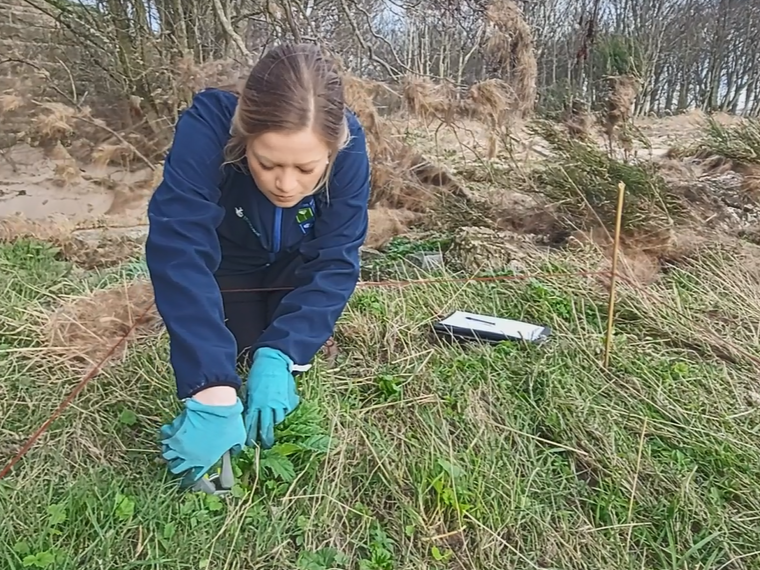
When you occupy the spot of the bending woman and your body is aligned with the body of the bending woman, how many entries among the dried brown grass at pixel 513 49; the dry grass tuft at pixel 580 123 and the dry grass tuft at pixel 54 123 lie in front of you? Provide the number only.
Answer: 0

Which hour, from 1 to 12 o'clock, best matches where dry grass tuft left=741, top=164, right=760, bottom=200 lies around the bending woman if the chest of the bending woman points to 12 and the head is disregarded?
The dry grass tuft is roughly at 8 o'clock from the bending woman.

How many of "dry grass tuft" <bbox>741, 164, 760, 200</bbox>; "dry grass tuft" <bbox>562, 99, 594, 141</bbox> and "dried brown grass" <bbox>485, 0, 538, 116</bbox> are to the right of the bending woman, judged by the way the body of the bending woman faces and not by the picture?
0

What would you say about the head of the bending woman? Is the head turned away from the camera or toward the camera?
toward the camera

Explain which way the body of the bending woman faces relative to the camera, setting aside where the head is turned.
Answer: toward the camera

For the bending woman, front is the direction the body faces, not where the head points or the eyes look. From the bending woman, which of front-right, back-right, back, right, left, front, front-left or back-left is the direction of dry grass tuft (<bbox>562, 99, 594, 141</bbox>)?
back-left

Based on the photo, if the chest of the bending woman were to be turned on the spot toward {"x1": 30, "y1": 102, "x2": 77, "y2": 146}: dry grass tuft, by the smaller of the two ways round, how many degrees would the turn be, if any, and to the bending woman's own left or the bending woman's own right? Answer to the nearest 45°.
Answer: approximately 180°

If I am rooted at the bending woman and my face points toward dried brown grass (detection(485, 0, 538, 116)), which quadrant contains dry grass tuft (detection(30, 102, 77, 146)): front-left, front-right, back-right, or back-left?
front-left

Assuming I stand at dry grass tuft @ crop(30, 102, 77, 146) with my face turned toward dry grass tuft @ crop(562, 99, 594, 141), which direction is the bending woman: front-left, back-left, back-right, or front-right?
front-right

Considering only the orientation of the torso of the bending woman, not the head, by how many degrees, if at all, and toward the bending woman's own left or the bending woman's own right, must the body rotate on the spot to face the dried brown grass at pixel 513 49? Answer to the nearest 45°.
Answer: approximately 135° to the bending woman's own left

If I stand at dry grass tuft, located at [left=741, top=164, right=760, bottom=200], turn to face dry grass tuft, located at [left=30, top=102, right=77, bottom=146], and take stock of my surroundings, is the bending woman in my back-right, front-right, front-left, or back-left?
front-left
